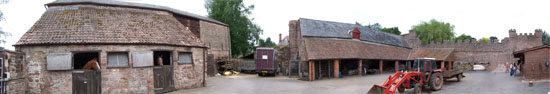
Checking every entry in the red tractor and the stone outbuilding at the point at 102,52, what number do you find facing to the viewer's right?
0

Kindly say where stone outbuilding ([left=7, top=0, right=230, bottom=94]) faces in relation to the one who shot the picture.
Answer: facing the viewer

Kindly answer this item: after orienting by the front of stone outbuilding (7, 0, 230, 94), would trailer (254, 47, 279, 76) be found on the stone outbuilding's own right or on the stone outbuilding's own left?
on the stone outbuilding's own left

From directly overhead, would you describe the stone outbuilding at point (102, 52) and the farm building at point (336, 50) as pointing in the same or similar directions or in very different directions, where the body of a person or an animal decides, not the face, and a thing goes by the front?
same or similar directions

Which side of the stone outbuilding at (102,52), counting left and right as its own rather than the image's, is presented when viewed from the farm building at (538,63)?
left

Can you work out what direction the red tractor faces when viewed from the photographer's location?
facing the viewer and to the left of the viewer

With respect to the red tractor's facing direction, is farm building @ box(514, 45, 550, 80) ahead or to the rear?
to the rear

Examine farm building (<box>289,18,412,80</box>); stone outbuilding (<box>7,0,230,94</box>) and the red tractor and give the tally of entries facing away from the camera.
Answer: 0

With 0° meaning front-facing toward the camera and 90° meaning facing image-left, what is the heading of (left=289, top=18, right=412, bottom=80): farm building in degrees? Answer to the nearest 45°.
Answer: approximately 315°

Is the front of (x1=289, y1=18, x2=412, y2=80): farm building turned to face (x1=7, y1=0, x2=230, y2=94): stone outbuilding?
no

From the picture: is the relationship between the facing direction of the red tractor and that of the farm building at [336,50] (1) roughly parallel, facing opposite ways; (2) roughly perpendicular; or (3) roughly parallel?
roughly perpendicular

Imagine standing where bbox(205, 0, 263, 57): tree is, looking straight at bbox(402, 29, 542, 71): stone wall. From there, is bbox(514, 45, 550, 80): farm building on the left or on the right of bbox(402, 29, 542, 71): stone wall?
right

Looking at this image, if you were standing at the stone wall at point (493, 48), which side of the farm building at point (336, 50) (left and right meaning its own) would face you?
left
